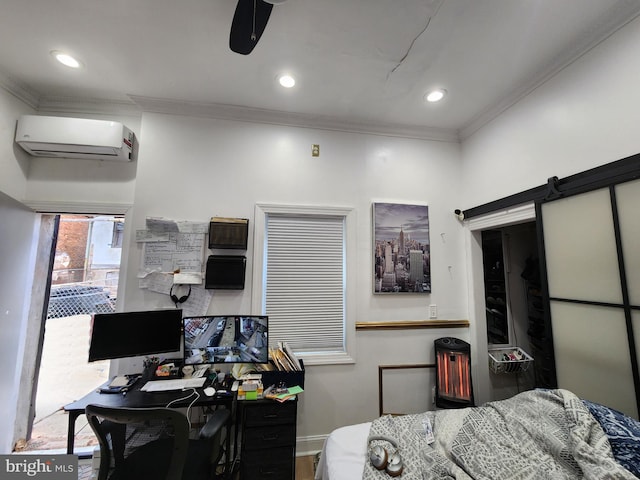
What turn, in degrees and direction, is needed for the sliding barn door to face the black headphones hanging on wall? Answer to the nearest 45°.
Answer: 0° — it already faces it

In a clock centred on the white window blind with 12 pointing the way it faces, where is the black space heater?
The black space heater is roughly at 9 o'clock from the white window blind.

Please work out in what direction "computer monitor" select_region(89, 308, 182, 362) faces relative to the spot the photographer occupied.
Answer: facing the viewer

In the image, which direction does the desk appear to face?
toward the camera

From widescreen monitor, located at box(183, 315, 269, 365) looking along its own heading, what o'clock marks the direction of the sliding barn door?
The sliding barn door is roughly at 10 o'clock from the widescreen monitor.

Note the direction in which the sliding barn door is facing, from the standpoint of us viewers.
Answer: facing the viewer and to the left of the viewer

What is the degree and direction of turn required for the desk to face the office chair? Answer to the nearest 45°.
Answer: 0° — it already faces it

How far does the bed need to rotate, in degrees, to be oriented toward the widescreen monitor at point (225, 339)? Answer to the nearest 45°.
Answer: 0° — it already faces it

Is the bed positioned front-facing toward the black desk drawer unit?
yes

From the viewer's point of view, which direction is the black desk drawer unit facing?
toward the camera

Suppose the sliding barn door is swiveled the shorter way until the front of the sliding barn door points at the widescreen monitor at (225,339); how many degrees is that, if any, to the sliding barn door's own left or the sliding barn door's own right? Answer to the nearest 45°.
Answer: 0° — it already faces it

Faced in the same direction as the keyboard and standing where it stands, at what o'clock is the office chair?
The office chair is roughly at 12 o'clock from the keyboard.
